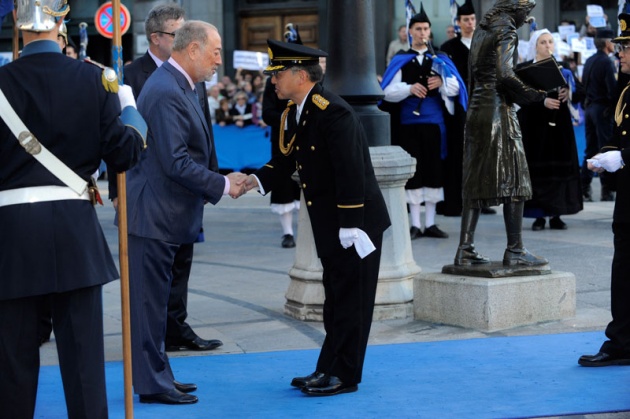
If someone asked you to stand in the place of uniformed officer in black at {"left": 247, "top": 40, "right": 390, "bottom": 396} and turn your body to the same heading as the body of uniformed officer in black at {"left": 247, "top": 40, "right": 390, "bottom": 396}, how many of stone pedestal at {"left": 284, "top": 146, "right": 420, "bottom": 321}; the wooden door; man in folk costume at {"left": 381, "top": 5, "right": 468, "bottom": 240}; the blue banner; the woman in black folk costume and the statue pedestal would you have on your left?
0

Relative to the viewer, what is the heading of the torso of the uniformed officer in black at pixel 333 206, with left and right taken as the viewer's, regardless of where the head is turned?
facing to the left of the viewer

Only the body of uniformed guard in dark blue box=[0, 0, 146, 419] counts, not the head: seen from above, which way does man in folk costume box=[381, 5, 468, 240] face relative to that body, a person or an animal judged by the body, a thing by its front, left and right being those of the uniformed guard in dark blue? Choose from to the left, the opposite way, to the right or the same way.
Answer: the opposite way

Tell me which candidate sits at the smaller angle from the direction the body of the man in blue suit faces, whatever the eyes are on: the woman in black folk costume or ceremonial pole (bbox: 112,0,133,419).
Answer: the woman in black folk costume

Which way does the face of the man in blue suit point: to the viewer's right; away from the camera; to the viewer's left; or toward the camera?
to the viewer's right

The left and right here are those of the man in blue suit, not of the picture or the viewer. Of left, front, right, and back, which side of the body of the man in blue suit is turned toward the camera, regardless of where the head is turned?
right

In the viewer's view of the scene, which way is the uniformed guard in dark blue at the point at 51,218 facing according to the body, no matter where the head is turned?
away from the camera

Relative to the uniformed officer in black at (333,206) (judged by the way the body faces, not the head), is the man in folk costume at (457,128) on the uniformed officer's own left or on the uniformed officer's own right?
on the uniformed officer's own right

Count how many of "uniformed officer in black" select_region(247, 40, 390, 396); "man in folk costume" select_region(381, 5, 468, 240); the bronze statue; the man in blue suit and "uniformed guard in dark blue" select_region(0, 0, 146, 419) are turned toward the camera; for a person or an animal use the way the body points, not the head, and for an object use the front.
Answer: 1

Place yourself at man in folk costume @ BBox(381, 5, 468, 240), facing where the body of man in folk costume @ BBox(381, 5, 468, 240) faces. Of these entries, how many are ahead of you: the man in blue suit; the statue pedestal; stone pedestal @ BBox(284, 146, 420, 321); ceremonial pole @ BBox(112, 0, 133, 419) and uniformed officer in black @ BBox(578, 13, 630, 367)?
5

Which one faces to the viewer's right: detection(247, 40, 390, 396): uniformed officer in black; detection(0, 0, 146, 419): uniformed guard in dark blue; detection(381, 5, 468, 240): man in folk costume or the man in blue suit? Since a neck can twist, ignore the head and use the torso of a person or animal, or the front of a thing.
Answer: the man in blue suit

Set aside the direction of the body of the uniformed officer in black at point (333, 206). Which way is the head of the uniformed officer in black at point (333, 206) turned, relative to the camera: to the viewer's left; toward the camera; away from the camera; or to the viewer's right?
to the viewer's left

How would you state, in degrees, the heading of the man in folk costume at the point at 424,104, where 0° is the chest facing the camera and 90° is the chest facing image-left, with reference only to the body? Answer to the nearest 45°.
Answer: approximately 0°

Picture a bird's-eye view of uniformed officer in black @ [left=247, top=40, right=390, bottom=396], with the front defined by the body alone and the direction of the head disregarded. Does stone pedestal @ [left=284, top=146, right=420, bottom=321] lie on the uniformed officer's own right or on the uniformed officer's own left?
on the uniformed officer's own right

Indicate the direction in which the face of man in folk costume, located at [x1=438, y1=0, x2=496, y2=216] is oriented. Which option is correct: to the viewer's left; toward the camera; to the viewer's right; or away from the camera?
toward the camera

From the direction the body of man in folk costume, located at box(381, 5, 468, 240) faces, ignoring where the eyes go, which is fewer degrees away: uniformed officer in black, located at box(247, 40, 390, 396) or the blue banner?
the uniformed officer in black

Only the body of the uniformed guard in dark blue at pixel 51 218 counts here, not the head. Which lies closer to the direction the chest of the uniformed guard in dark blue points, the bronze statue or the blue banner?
the blue banner

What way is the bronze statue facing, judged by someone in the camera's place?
facing to the right of the viewer
